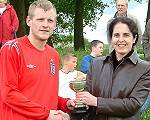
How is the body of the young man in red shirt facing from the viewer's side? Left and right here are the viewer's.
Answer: facing the viewer and to the right of the viewer

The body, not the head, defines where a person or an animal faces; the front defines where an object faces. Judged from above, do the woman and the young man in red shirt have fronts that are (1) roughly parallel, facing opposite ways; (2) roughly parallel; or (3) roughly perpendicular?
roughly perpendicular

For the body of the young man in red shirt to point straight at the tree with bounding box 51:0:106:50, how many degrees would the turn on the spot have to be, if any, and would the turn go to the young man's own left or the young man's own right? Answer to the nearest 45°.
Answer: approximately 135° to the young man's own left

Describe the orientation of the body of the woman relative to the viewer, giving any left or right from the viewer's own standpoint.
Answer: facing the viewer and to the left of the viewer

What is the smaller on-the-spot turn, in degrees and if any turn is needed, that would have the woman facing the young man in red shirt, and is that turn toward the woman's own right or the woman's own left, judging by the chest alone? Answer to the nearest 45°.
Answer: approximately 45° to the woman's own right

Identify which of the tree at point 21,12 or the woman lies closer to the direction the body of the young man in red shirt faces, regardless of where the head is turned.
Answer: the woman

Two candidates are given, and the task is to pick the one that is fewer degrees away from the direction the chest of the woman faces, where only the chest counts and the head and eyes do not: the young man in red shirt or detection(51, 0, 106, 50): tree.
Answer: the young man in red shirt

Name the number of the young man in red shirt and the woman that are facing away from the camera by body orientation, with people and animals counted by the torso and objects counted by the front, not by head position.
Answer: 0

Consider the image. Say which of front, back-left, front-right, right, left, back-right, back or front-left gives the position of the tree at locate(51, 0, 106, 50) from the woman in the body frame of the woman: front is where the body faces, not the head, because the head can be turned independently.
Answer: back-right
